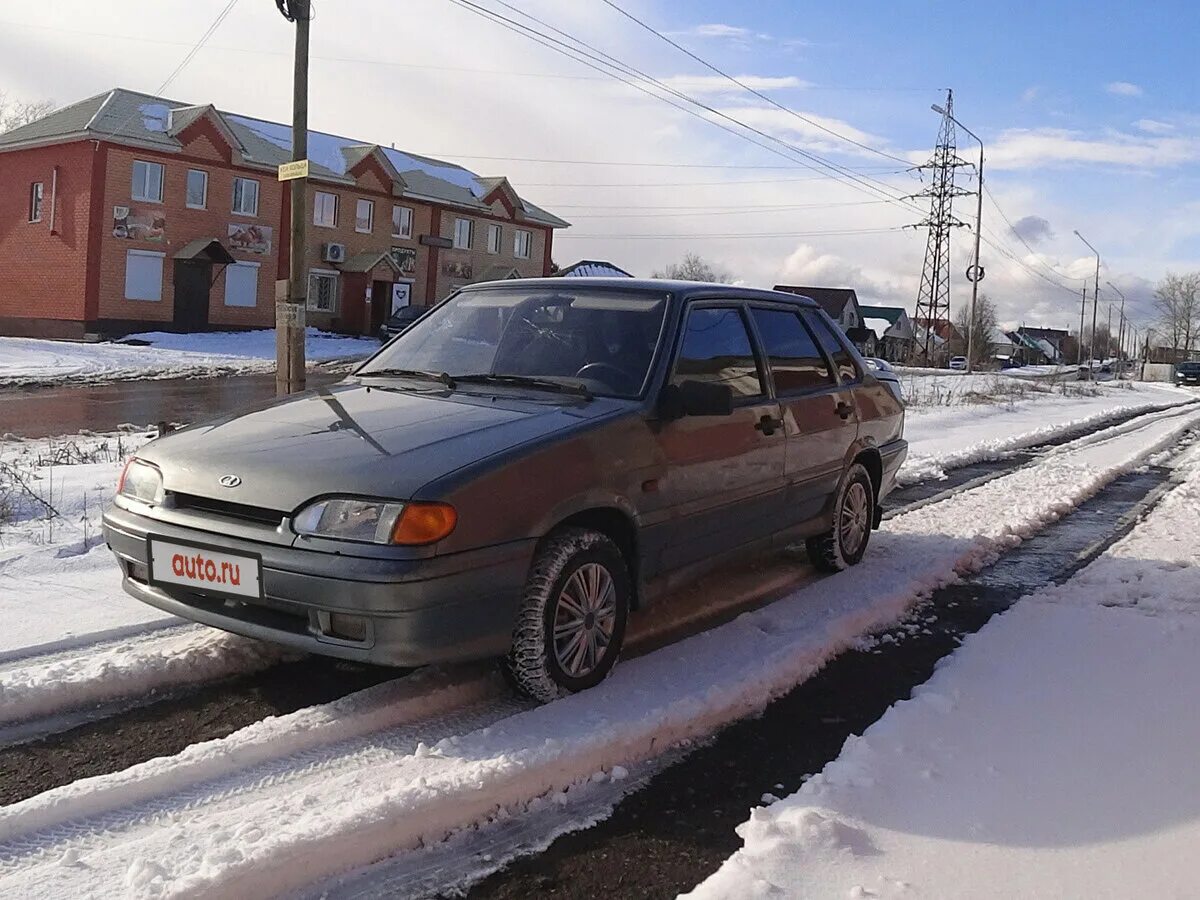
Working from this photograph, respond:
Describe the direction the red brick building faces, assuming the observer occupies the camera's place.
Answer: facing the viewer and to the right of the viewer

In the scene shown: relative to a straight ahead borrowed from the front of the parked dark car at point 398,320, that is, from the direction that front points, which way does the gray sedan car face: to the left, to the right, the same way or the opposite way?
the same way

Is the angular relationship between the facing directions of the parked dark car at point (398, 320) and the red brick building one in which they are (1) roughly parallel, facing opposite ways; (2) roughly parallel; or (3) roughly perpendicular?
roughly perpendicular

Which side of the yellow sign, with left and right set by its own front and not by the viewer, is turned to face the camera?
front

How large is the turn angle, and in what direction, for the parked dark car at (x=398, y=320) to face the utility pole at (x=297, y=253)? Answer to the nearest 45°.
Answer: approximately 45° to its left

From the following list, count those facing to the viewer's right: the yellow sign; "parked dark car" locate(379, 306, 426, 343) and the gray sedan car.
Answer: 0

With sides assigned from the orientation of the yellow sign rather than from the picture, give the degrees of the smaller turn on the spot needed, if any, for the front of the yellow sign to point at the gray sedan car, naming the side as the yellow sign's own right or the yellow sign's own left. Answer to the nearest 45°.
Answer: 0° — it already faces it

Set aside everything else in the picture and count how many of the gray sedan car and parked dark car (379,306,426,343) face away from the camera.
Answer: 0

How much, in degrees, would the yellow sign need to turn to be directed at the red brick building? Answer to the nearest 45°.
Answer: approximately 180°

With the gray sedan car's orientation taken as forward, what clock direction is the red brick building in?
The red brick building is roughly at 4 o'clock from the gray sedan car.

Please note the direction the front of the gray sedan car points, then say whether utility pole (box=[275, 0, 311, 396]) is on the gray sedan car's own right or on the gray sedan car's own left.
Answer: on the gray sedan car's own right

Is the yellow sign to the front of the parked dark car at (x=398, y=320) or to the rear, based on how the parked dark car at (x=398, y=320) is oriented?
to the front

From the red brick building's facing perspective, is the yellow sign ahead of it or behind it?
ahead

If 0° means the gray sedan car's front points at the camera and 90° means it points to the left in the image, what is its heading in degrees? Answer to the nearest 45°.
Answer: approximately 45°

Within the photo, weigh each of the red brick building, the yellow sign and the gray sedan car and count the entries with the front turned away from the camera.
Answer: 0

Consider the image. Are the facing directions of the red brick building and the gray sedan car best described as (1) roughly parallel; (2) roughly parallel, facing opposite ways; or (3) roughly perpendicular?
roughly perpendicular
